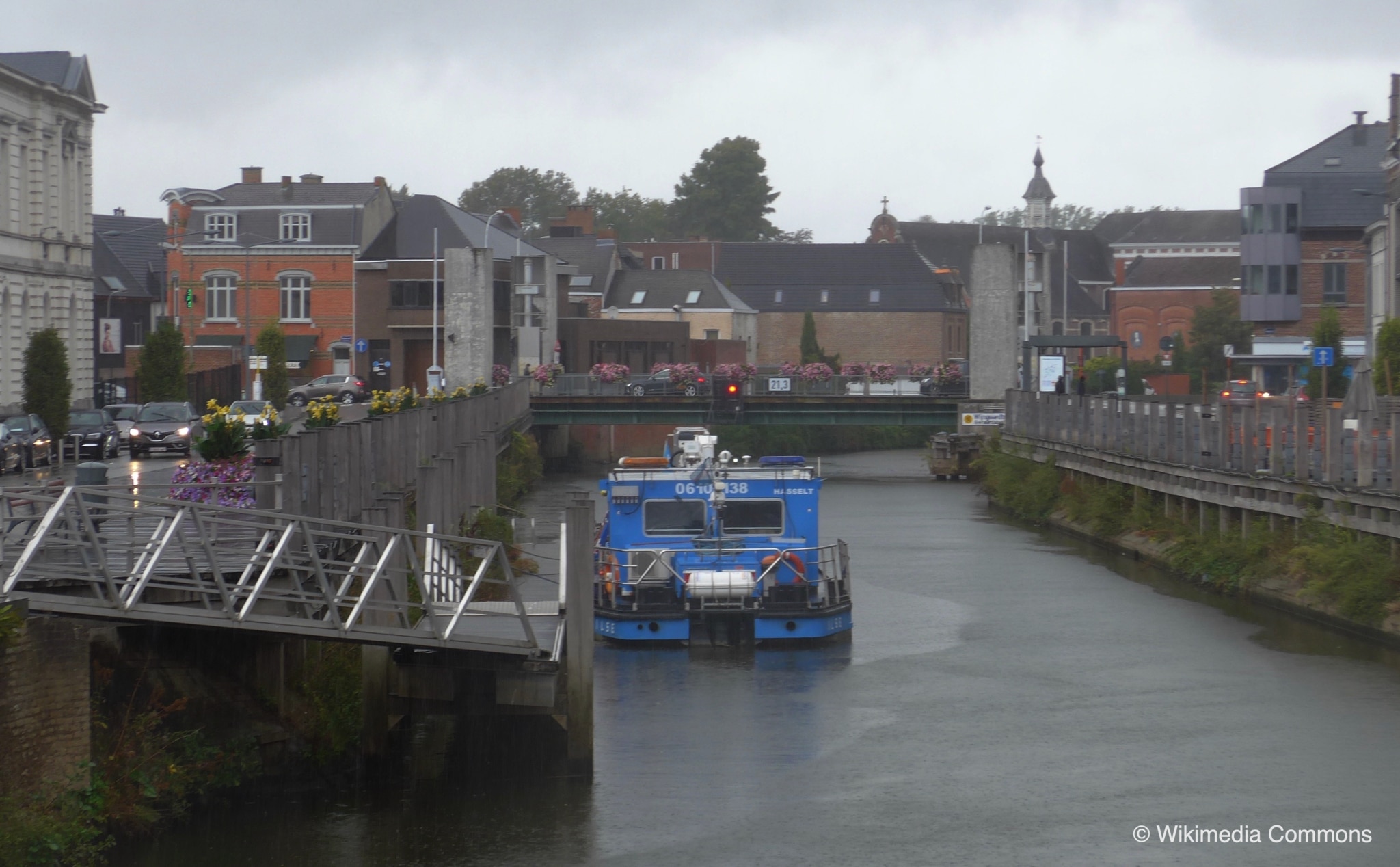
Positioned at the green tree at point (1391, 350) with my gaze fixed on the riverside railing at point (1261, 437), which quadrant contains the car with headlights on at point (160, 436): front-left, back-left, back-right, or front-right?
front-right

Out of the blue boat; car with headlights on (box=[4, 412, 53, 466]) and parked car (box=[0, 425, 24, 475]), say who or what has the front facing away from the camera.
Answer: the blue boat

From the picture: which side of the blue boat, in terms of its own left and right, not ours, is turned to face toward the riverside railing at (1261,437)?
right

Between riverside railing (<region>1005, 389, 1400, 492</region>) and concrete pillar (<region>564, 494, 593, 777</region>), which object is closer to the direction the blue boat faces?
the riverside railing

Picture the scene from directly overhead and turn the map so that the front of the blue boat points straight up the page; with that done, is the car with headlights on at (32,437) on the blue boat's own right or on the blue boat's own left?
on the blue boat's own left

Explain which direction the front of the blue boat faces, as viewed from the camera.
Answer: facing away from the viewer

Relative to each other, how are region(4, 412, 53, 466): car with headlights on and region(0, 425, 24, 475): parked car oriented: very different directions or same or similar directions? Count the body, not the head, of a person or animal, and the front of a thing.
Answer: same or similar directions

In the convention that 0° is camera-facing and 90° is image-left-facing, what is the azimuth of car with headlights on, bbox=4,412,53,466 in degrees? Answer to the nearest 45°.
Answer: approximately 315°

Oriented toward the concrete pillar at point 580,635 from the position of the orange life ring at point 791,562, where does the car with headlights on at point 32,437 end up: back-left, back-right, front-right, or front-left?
back-right

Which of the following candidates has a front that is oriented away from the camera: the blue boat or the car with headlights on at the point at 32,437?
the blue boat

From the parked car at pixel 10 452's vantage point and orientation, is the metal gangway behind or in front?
in front

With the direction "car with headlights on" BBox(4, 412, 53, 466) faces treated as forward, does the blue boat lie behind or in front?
in front

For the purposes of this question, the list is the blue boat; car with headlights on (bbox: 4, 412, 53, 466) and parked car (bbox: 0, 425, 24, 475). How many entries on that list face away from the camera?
1

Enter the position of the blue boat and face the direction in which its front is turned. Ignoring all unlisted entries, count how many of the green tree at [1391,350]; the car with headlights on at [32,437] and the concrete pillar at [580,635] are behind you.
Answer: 1

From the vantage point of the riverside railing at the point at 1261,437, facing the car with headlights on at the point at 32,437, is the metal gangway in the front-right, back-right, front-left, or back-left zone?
front-left

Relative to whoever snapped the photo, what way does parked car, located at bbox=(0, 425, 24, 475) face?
facing the viewer and to the right of the viewer

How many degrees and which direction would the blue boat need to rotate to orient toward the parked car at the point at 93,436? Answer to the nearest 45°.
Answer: approximately 45° to its left
